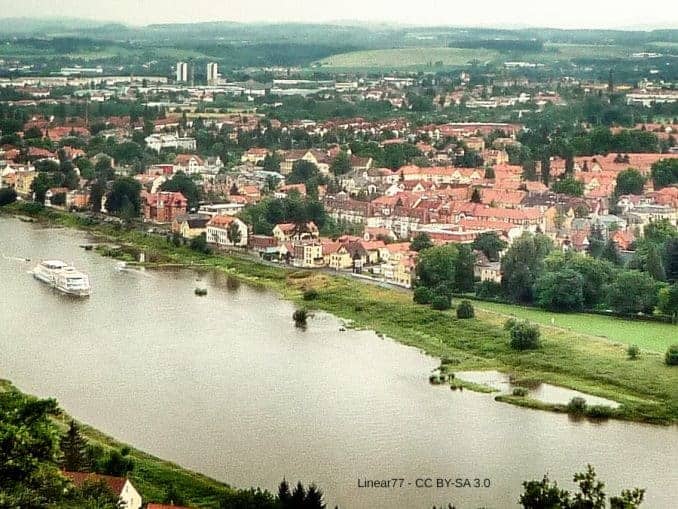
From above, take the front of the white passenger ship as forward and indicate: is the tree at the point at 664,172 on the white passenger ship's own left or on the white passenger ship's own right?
on the white passenger ship's own left

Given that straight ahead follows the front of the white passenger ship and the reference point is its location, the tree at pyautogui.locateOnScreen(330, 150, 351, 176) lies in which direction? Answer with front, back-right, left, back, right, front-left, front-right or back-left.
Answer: left

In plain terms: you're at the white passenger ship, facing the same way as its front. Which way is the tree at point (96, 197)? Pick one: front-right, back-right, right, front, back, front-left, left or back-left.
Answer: back-left

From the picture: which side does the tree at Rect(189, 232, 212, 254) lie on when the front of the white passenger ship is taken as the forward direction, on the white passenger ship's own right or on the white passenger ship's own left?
on the white passenger ship's own left

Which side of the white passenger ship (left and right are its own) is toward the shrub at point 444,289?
front

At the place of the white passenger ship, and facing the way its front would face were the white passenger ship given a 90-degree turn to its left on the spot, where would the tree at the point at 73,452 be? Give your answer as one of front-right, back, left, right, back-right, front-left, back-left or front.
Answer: back-right

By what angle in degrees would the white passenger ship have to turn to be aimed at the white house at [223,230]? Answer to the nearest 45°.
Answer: approximately 90° to its left

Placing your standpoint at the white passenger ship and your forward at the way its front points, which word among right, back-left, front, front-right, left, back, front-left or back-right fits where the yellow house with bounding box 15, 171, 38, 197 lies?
back-left

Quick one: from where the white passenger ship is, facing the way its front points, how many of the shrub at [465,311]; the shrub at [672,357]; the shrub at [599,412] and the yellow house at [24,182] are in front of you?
3

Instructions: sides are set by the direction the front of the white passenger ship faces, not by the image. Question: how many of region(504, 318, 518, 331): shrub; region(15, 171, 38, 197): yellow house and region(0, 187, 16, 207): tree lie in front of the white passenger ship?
1

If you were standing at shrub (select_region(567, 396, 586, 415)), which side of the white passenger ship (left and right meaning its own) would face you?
front

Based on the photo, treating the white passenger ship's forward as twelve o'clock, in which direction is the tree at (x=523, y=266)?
The tree is roughly at 11 o'clock from the white passenger ship.
